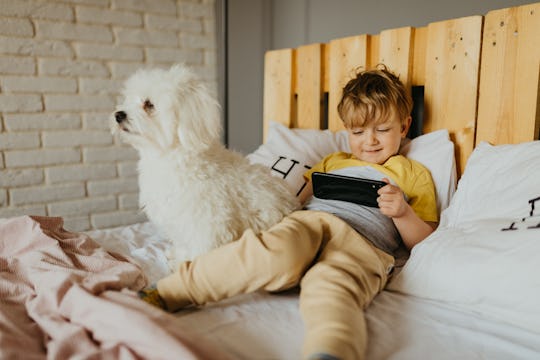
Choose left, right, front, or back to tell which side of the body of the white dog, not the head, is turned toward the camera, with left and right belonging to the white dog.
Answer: left

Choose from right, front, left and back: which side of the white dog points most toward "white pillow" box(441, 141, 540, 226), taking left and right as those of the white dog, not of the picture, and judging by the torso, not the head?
back
